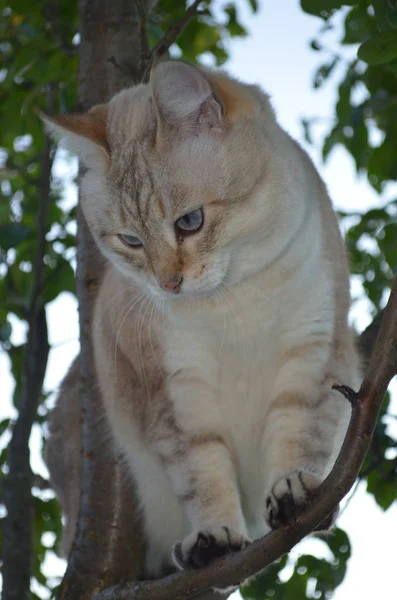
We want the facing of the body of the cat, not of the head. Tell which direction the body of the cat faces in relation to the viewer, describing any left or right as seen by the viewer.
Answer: facing the viewer
